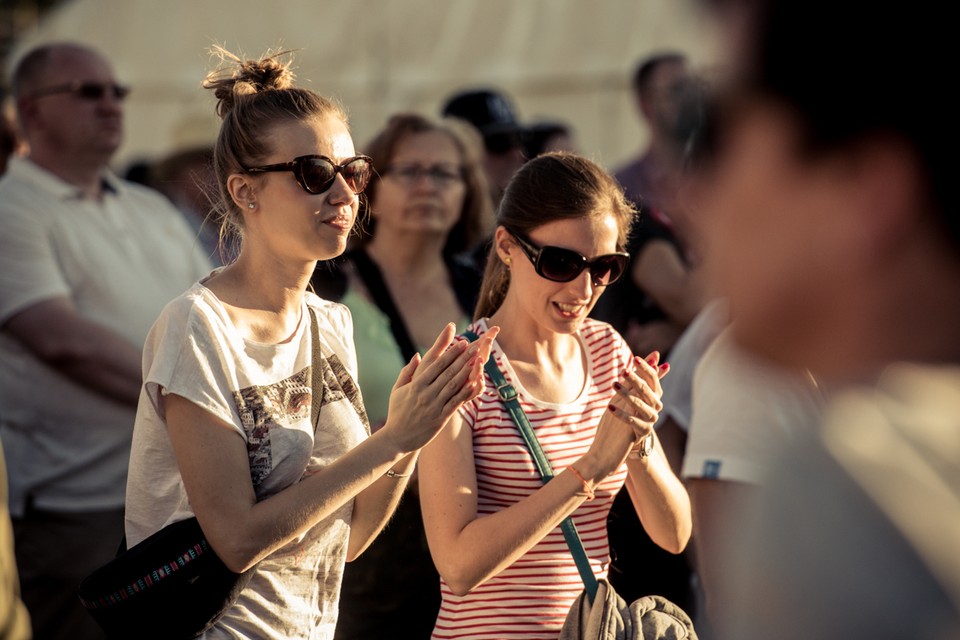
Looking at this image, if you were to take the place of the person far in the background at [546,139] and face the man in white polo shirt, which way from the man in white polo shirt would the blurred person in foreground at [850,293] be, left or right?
left

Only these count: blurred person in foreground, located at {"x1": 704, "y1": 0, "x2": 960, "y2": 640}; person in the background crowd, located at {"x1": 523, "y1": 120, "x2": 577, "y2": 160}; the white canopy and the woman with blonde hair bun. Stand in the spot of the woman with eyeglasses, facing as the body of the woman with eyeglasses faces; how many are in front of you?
2

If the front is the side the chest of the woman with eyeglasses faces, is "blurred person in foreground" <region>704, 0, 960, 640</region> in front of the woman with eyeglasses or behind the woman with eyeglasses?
in front

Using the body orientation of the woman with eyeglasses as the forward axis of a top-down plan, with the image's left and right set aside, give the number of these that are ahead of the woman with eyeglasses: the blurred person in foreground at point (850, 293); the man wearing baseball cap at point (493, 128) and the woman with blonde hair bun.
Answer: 2

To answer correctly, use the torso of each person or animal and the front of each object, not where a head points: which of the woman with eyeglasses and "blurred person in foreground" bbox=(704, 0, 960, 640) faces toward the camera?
the woman with eyeglasses

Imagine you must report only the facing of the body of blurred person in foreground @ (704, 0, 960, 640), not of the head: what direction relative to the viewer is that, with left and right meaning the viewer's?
facing to the left of the viewer

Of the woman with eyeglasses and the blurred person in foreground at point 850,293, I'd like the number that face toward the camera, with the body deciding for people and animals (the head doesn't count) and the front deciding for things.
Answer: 1

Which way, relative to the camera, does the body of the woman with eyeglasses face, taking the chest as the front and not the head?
toward the camera

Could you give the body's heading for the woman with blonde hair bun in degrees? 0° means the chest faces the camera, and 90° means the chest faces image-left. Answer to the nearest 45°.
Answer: approximately 315°

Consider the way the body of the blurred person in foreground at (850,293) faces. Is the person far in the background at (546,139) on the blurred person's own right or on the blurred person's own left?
on the blurred person's own right

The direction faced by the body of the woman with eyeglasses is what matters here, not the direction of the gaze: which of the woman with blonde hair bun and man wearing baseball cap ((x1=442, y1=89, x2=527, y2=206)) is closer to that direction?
the woman with blonde hair bun

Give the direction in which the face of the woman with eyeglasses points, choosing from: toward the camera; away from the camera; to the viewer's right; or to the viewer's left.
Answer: toward the camera
